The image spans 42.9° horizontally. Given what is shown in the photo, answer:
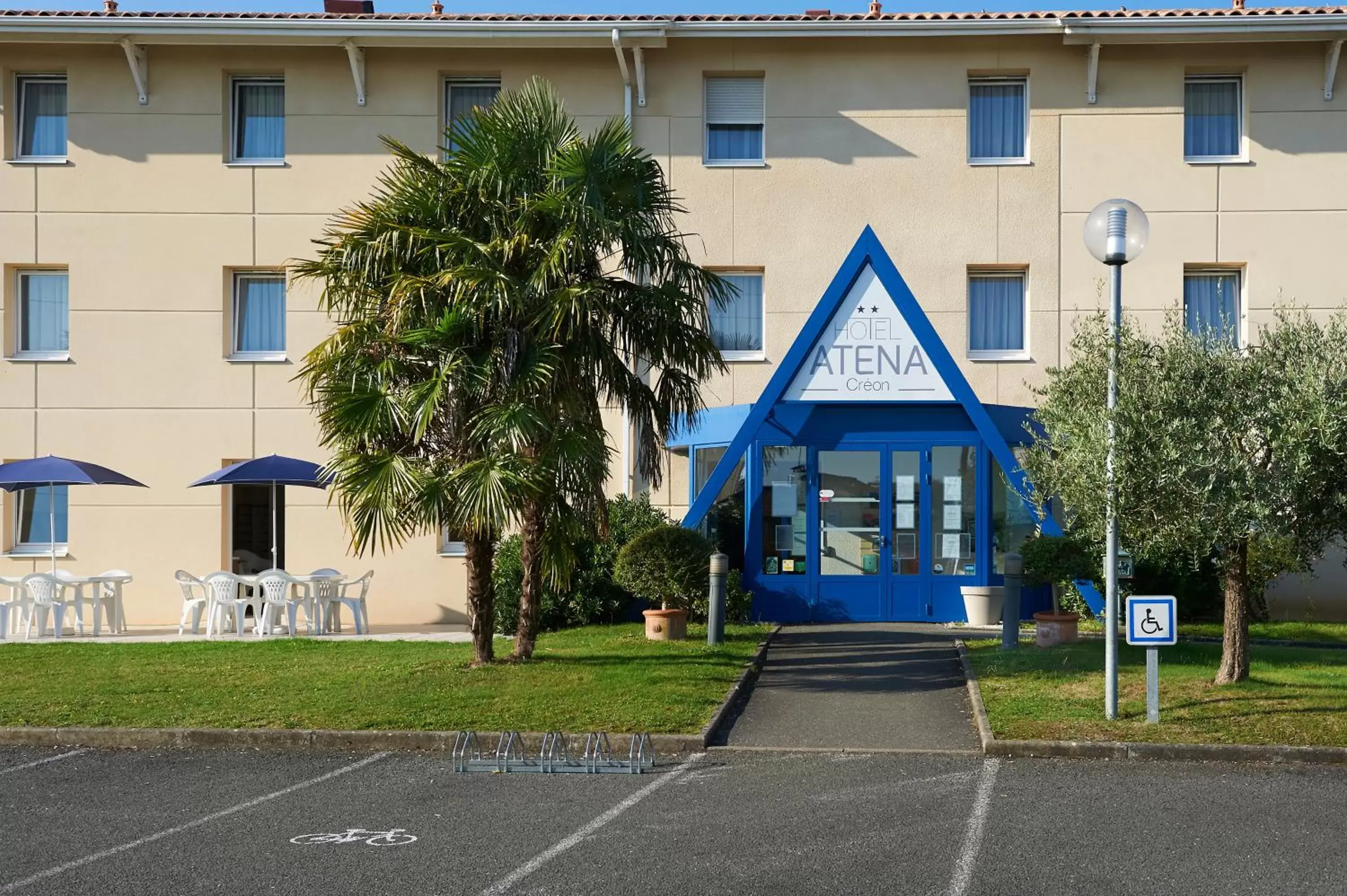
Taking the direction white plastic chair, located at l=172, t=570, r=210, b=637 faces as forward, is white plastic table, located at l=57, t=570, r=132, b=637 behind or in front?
behind

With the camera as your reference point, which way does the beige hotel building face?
facing the viewer

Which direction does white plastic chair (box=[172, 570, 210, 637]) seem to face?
to the viewer's right

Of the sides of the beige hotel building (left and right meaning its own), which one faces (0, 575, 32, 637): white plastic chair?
right

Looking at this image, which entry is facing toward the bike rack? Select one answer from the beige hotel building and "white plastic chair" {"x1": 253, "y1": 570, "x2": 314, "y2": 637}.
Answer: the beige hotel building

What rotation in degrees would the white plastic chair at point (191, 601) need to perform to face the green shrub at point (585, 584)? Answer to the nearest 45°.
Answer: approximately 45° to its right

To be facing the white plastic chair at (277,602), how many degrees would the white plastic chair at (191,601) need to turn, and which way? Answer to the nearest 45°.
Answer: approximately 45° to its right

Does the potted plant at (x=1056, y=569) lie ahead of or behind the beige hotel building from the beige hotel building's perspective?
ahead

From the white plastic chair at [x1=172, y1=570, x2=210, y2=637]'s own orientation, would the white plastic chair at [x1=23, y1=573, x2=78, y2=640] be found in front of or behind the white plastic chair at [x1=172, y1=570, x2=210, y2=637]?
behind

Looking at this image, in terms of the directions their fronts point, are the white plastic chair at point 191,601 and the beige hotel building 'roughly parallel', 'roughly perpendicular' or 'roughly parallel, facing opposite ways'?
roughly perpendicular

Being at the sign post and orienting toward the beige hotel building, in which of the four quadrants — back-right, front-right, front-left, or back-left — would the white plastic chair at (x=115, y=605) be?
front-left

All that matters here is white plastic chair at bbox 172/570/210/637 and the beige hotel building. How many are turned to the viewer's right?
1
